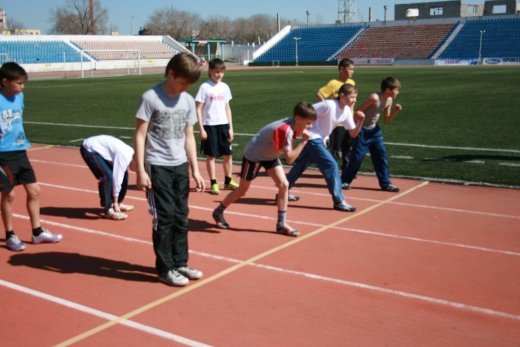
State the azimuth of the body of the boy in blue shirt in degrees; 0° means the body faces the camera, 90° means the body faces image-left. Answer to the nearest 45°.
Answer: approximately 315°

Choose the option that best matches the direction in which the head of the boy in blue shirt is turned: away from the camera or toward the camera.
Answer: toward the camera

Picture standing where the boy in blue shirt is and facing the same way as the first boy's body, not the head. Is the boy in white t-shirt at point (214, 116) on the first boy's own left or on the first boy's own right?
on the first boy's own left
